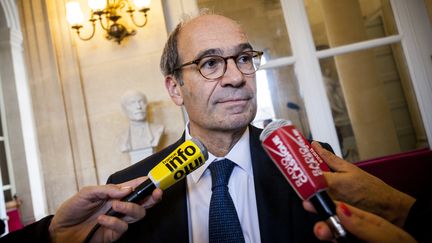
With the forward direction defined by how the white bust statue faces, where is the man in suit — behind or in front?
in front

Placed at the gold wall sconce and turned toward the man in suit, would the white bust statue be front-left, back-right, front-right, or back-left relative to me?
front-left

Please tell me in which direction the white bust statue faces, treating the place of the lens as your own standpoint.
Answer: facing the viewer and to the right of the viewer

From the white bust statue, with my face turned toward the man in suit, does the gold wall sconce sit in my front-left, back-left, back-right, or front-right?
back-right
